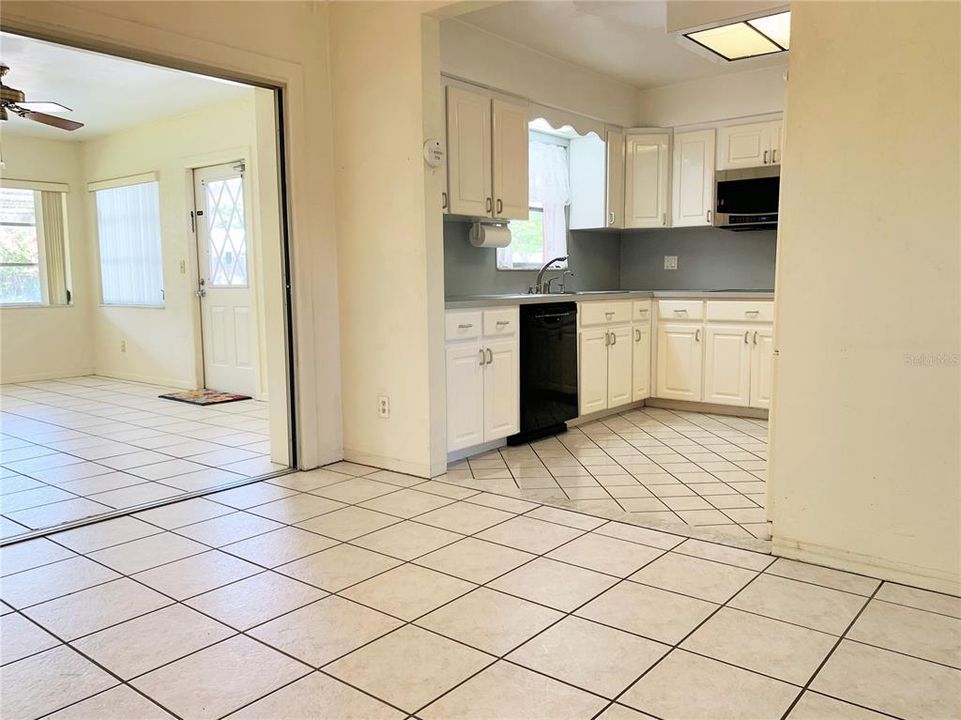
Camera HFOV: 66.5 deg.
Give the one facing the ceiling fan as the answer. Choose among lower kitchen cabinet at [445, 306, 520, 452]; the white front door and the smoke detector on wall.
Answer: the white front door

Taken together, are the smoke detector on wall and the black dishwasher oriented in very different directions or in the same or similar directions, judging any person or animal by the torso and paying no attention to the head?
same or similar directions

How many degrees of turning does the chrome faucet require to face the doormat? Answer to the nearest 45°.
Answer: approximately 135° to its right

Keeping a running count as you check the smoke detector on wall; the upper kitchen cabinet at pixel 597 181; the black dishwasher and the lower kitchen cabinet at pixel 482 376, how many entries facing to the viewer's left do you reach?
0

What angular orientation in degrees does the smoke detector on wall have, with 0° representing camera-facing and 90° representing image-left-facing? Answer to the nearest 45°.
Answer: approximately 315°

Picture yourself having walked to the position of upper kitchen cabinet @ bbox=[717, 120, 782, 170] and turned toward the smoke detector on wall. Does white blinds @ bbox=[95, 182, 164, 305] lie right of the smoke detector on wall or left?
right

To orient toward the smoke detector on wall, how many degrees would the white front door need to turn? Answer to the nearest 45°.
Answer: approximately 45° to its left

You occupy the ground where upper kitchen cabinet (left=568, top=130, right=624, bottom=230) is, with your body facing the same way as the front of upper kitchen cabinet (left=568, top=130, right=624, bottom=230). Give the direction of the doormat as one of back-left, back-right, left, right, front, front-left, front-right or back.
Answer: back-right

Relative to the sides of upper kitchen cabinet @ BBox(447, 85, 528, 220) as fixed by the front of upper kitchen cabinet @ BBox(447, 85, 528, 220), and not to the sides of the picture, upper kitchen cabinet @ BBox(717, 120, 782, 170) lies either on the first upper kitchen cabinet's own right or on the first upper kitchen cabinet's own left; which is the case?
on the first upper kitchen cabinet's own left

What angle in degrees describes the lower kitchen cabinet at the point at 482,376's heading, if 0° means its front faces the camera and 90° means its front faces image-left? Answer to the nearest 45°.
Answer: approximately 315°

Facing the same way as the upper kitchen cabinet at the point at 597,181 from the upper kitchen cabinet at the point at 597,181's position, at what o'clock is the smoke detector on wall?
The smoke detector on wall is roughly at 2 o'clock from the upper kitchen cabinet.

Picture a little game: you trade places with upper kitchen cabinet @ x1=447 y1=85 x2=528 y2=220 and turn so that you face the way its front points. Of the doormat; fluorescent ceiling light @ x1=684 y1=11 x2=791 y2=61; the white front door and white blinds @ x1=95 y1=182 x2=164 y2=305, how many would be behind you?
3

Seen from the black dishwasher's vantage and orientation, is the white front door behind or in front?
behind
